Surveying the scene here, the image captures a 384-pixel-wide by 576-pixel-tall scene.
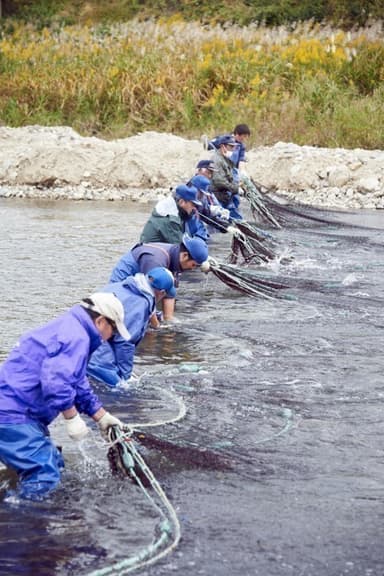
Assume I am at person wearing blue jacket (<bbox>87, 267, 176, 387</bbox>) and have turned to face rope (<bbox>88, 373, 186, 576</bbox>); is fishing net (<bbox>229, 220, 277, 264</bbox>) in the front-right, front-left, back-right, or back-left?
back-left

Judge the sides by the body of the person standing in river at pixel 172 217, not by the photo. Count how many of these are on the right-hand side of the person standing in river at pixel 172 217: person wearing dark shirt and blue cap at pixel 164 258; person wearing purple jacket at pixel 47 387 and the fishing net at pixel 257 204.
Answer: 2

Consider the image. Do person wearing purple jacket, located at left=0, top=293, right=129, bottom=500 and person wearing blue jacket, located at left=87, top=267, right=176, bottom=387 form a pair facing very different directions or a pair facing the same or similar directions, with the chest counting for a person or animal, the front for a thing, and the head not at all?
same or similar directions

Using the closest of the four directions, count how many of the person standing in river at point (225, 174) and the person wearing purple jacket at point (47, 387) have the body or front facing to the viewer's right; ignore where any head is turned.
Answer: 2

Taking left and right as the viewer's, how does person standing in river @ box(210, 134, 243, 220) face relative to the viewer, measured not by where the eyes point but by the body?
facing to the right of the viewer

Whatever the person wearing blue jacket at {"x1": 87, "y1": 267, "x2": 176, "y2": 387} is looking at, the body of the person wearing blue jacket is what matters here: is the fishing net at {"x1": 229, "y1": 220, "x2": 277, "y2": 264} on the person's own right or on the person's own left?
on the person's own left

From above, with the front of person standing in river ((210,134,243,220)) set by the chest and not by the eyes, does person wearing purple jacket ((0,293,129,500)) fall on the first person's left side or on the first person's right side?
on the first person's right side

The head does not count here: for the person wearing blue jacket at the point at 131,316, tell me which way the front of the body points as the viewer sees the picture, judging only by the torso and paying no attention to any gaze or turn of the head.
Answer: to the viewer's right

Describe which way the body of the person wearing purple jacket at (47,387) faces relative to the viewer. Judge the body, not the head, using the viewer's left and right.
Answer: facing to the right of the viewer

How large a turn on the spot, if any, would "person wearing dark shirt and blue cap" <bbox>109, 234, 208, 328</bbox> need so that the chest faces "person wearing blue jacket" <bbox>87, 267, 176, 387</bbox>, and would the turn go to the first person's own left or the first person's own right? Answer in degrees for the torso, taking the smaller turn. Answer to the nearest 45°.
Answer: approximately 90° to the first person's own right

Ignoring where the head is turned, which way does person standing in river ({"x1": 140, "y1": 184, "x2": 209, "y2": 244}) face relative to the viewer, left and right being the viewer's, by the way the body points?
facing to the right of the viewer

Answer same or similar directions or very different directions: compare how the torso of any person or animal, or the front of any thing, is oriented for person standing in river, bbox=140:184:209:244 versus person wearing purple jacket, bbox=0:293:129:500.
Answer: same or similar directions

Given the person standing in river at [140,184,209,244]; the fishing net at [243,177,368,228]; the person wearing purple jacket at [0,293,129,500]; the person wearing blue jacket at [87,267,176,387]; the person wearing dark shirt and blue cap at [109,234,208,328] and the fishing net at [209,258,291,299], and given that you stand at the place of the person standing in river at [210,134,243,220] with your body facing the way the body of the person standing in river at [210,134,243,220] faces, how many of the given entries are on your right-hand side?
5

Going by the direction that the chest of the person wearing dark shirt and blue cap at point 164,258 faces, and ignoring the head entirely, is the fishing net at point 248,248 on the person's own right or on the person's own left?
on the person's own left

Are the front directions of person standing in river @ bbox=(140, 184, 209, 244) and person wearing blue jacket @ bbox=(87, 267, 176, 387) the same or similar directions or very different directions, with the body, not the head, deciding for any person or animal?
same or similar directions

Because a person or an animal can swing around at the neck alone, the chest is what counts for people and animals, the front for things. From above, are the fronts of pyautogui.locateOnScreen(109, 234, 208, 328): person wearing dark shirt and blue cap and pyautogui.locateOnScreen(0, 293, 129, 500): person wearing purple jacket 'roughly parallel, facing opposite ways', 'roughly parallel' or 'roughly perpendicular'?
roughly parallel

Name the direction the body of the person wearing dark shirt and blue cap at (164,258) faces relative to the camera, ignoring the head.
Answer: to the viewer's right
